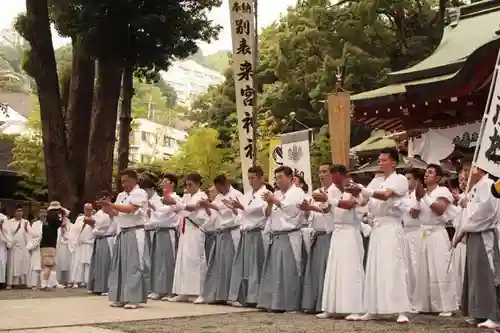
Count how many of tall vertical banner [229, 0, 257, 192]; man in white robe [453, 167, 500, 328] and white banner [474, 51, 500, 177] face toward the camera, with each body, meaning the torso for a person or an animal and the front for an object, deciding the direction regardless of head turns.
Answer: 2

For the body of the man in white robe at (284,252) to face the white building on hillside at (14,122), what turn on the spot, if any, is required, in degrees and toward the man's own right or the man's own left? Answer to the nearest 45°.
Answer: approximately 90° to the man's own right

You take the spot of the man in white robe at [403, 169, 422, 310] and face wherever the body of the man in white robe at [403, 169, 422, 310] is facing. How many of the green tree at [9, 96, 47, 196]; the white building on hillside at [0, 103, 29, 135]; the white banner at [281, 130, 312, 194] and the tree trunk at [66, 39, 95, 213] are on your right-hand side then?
4

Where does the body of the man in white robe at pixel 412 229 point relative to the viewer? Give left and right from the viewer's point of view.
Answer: facing the viewer and to the left of the viewer

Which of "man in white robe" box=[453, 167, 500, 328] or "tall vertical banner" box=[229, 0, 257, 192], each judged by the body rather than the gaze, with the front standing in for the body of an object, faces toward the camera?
the tall vertical banner

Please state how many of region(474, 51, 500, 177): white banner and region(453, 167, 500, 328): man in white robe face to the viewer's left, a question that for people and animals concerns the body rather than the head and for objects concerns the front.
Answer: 1

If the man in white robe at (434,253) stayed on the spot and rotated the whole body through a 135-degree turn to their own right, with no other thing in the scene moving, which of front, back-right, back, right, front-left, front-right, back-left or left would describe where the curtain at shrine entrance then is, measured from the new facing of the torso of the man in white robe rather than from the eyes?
front

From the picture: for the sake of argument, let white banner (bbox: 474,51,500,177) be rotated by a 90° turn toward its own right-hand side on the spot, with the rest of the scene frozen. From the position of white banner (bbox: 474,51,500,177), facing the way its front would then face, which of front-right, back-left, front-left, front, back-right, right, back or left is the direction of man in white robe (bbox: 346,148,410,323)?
front-right

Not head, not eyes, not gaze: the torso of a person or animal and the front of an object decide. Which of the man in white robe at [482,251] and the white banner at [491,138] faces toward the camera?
the white banner

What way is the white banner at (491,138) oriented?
toward the camera

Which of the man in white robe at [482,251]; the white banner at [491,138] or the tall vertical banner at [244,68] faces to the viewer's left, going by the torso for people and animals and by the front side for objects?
the man in white robe

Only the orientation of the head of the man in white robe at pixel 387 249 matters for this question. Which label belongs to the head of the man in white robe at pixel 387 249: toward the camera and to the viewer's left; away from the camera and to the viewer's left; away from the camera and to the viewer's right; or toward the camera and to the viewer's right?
toward the camera and to the viewer's left

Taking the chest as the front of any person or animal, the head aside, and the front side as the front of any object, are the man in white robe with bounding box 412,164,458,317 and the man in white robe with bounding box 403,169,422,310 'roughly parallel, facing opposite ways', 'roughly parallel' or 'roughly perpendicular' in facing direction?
roughly parallel

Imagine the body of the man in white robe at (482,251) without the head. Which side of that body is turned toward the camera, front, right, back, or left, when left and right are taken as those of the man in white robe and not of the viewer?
left

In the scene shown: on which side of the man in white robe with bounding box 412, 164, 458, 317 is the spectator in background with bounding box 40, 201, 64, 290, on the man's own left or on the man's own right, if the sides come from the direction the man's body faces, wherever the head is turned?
on the man's own right
